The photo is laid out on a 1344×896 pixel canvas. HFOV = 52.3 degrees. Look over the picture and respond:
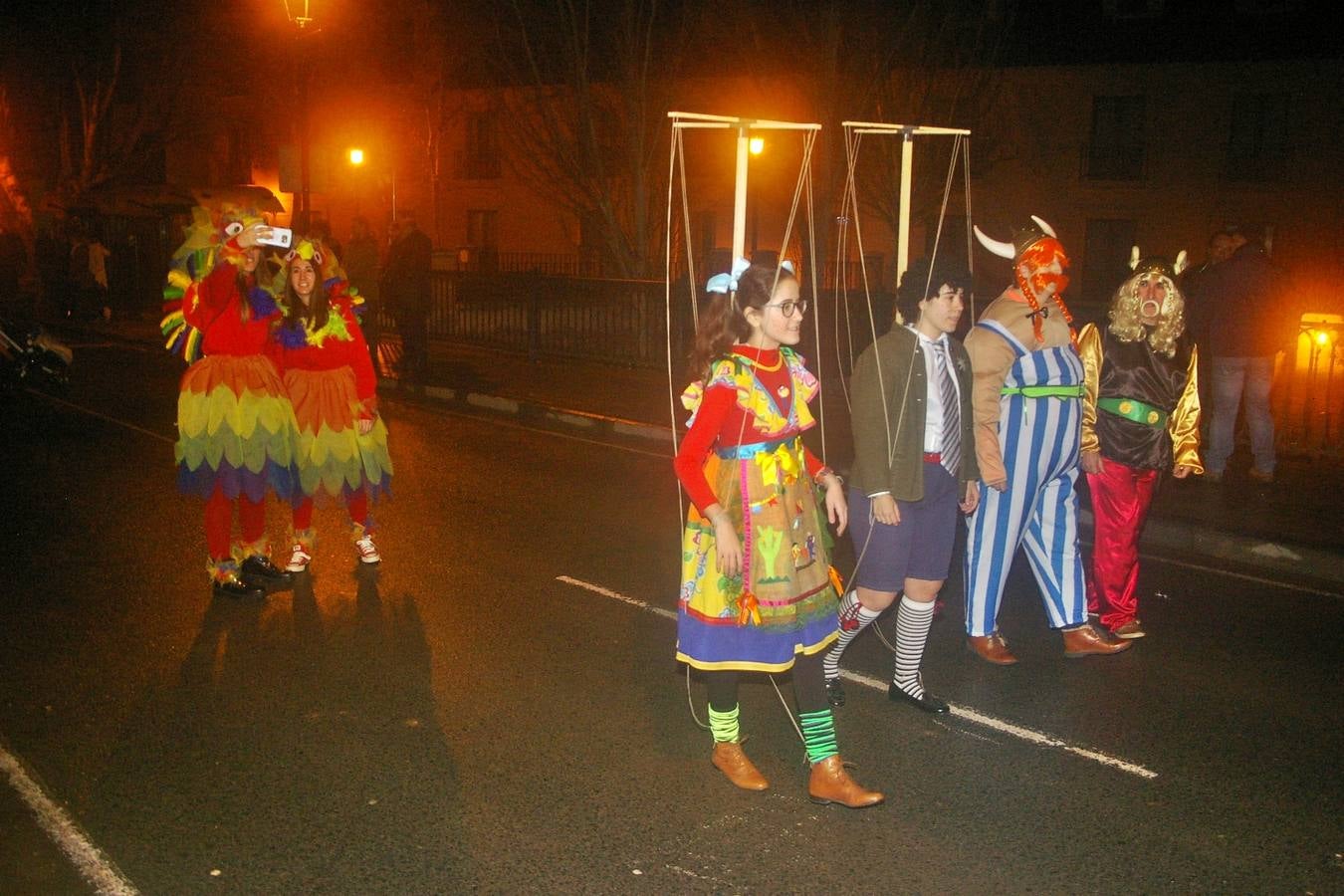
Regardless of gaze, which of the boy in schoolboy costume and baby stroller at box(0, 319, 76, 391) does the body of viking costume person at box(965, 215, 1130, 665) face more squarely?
the boy in schoolboy costume

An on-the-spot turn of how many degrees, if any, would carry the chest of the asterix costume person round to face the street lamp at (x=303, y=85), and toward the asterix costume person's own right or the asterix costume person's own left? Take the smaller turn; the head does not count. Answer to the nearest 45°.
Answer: approximately 135° to the asterix costume person's own right

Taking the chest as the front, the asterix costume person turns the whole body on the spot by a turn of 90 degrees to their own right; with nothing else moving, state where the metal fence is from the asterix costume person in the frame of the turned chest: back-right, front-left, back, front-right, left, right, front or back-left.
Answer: front-right

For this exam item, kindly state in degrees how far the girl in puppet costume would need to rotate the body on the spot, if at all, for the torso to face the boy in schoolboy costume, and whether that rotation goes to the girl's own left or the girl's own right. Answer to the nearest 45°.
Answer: approximately 90° to the girl's own left

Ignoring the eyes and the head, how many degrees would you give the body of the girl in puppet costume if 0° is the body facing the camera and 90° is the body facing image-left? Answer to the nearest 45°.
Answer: approximately 315°

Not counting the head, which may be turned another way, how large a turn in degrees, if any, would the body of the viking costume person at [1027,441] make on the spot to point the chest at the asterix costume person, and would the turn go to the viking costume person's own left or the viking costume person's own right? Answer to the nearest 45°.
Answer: approximately 90° to the viking costume person's own left

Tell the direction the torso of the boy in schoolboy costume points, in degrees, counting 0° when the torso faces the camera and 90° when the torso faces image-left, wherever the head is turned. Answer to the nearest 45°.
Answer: approximately 315°
